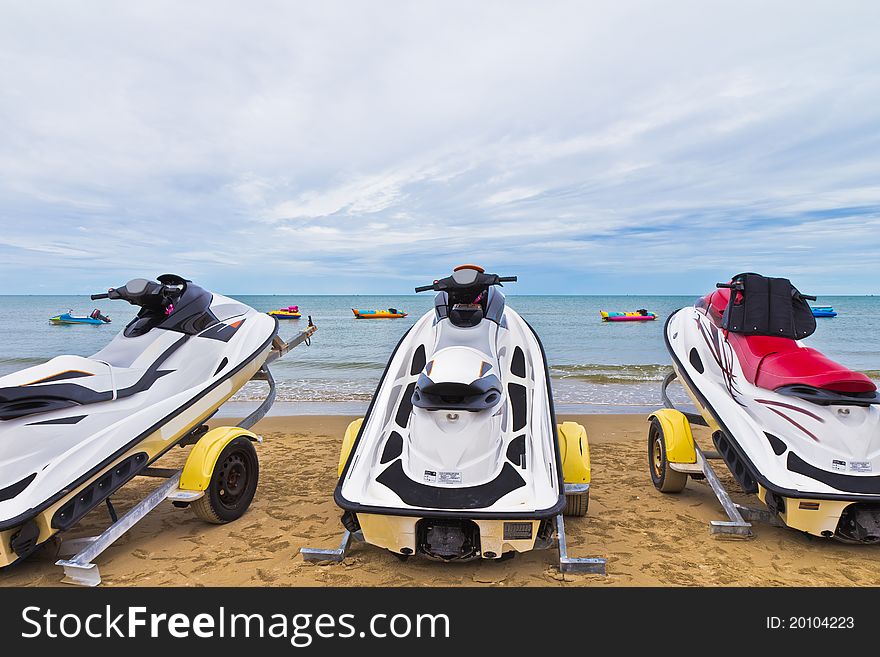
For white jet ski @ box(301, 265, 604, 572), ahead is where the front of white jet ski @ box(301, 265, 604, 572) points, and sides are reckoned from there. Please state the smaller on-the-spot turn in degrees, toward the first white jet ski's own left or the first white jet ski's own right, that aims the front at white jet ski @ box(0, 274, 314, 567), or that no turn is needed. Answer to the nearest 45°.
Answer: approximately 90° to the first white jet ski's own left

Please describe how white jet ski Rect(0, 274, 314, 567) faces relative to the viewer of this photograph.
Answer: facing away from the viewer and to the right of the viewer

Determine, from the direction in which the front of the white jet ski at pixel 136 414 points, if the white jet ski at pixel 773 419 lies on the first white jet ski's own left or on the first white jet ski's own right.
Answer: on the first white jet ski's own right

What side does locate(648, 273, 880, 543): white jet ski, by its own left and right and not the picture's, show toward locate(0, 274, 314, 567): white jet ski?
left

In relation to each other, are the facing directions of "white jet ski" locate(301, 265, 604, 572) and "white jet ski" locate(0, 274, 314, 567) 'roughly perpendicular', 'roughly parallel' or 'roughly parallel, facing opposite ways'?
roughly parallel

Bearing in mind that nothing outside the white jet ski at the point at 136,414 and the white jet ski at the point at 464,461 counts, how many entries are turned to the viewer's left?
0

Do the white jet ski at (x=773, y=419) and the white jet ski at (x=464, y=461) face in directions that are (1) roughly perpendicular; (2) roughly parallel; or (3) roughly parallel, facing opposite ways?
roughly parallel

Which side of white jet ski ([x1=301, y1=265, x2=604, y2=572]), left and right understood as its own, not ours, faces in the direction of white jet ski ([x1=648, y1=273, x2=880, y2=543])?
right

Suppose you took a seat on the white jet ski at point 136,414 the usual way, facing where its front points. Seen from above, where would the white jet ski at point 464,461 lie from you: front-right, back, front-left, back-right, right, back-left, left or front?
right

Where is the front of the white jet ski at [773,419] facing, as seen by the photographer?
facing away from the viewer and to the left of the viewer

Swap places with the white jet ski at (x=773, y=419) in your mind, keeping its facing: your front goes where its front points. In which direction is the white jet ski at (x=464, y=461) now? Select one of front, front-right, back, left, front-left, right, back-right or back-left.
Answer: left

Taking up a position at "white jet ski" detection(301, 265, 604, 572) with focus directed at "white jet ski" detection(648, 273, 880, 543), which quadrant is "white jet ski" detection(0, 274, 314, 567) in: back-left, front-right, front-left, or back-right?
back-left

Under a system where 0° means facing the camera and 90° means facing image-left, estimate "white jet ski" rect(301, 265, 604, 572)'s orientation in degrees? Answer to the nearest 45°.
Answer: approximately 180°
